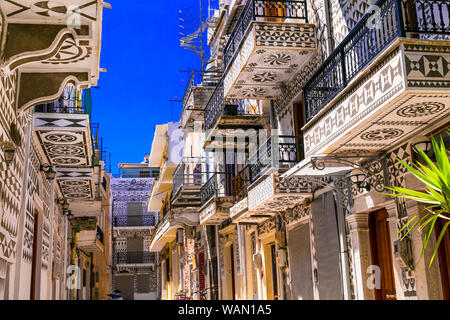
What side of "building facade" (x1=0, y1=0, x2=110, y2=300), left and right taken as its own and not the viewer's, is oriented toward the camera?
right

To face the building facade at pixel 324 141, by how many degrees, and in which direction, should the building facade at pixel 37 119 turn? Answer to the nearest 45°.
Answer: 0° — it already faces it
